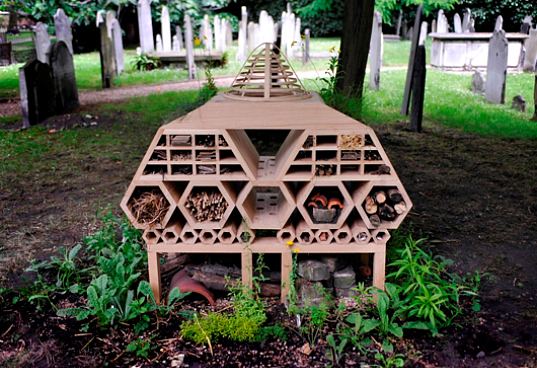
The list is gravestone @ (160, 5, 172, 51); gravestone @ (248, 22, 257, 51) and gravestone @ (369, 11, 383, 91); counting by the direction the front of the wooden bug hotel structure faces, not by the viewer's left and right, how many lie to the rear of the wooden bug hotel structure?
3

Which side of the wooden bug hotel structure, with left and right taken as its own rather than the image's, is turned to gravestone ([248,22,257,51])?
back

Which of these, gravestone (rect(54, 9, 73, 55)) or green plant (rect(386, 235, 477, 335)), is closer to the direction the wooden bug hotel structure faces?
the green plant

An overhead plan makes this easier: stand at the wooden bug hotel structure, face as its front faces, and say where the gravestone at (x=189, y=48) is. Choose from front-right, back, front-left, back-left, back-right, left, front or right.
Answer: back

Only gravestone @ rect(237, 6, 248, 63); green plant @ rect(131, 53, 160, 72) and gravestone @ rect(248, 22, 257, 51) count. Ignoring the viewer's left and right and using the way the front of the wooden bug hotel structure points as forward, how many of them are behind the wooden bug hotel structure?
3

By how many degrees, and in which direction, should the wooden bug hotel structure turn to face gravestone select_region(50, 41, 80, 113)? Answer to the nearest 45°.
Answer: approximately 135° to its right

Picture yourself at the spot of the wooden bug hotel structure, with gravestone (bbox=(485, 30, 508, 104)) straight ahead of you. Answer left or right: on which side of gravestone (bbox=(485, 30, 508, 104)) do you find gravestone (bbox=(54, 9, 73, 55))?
left

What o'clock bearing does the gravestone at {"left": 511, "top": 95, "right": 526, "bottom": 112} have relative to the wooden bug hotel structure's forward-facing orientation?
The gravestone is roughly at 7 o'clock from the wooden bug hotel structure.

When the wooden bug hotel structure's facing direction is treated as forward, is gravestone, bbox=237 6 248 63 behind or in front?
behind

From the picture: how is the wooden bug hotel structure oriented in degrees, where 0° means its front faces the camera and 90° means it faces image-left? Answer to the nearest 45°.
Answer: approximately 0°

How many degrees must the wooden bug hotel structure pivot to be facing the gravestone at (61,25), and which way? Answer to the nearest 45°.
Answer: approximately 135° to its right

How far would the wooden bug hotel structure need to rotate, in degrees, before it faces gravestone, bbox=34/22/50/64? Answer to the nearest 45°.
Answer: approximately 135° to its right

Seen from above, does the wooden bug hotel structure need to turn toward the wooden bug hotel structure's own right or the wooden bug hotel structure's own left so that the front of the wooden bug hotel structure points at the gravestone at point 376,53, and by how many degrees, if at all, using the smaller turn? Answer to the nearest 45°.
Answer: approximately 180°

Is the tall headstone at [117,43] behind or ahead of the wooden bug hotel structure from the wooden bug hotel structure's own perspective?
behind
